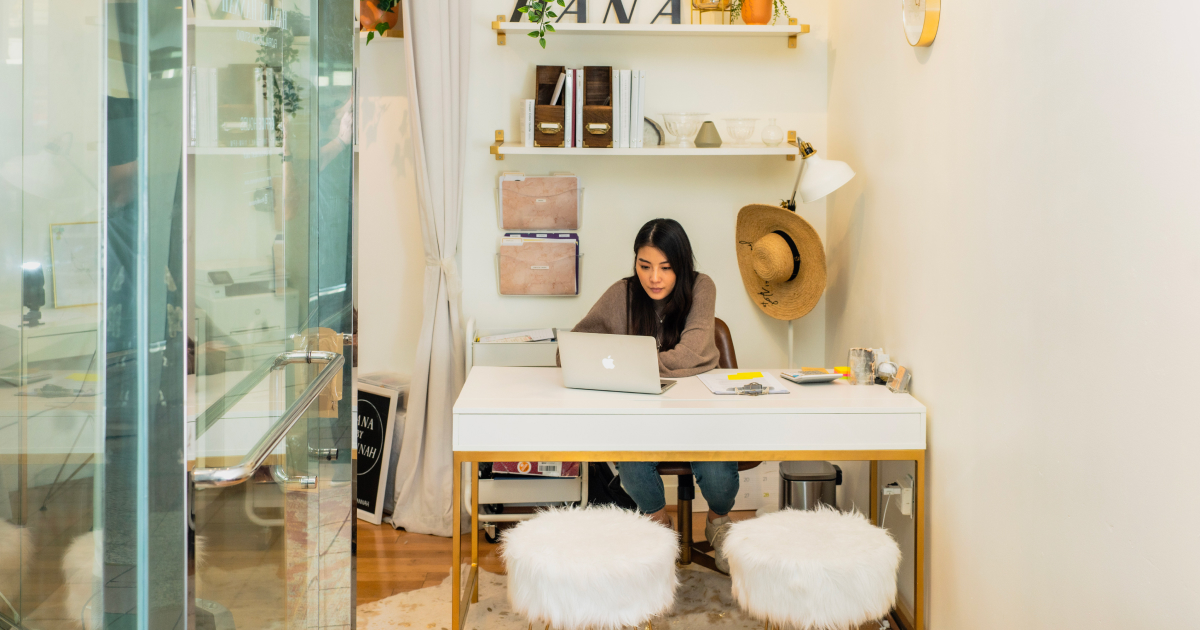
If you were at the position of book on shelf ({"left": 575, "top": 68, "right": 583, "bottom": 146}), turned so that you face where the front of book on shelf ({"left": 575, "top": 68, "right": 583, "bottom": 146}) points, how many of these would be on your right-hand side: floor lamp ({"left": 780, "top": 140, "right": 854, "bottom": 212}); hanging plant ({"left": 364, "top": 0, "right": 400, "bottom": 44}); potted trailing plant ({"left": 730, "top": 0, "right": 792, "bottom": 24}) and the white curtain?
2

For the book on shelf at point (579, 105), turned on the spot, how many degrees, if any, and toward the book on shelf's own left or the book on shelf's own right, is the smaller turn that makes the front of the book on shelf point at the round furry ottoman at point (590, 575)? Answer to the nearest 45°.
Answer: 0° — it already faces it

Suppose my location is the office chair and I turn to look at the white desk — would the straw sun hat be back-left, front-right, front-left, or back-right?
back-left

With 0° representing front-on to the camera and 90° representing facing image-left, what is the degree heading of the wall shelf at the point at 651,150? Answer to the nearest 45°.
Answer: approximately 0°

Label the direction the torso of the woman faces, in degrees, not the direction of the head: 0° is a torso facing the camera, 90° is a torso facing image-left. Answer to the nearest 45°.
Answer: approximately 0°

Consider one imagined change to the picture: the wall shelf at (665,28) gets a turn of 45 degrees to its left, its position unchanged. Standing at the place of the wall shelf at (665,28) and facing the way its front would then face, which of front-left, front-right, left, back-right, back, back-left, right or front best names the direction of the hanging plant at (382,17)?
back-right
